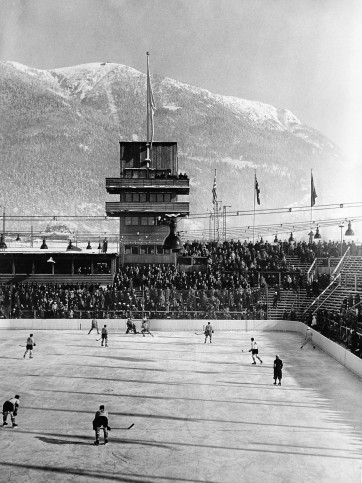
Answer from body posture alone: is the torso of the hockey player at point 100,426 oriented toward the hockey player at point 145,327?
yes

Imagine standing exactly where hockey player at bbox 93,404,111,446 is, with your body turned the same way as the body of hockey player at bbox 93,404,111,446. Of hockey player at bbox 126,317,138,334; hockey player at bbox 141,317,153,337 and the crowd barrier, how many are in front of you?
3

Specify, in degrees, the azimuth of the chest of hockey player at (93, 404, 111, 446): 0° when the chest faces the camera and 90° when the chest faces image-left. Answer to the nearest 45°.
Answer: approximately 180°

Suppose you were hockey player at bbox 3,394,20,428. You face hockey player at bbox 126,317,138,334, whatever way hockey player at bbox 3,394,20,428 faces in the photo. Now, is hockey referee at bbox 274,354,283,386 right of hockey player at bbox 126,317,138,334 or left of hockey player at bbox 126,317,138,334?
right

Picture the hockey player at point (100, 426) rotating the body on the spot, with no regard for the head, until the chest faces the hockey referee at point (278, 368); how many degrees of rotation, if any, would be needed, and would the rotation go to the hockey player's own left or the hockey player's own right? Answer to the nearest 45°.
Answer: approximately 45° to the hockey player's own right

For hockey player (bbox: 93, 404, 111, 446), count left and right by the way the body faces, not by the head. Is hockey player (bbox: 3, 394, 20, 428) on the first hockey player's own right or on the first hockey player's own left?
on the first hockey player's own left

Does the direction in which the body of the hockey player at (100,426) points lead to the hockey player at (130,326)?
yes

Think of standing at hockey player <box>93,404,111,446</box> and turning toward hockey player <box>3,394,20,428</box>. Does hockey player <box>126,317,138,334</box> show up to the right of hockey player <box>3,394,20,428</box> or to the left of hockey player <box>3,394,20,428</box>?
right
